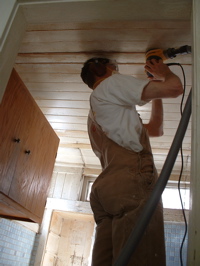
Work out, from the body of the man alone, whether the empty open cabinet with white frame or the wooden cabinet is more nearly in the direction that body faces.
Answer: the empty open cabinet with white frame

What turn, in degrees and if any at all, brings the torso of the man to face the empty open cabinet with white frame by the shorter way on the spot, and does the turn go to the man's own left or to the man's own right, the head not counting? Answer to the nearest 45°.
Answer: approximately 45° to the man's own left

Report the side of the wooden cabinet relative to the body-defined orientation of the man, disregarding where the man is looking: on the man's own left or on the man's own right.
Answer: on the man's own left

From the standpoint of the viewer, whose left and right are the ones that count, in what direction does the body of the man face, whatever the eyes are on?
facing away from the viewer and to the right of the viewer

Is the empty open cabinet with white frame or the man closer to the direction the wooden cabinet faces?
the man

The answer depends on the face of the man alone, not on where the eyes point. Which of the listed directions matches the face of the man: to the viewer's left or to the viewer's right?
to the viewer's right

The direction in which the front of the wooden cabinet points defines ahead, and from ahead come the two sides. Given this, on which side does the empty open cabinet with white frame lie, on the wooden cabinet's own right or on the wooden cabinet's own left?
on the wooden cabinet's own left

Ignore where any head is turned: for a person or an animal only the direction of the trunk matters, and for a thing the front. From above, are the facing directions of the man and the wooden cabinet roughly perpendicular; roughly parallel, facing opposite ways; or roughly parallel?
roughly perpendicular
